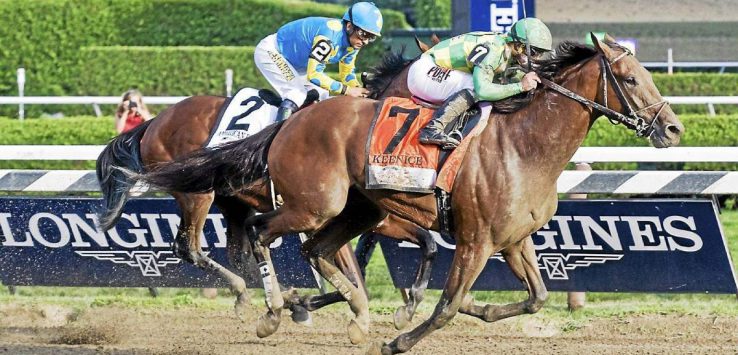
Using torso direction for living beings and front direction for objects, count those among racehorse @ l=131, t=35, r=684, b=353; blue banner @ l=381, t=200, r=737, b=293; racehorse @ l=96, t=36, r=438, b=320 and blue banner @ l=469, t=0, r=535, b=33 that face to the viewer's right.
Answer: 2

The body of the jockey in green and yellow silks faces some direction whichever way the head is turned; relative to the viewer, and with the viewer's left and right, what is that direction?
facing to the right of the viewer

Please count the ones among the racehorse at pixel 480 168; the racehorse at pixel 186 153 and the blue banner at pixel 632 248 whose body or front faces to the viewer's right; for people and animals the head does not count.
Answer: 2

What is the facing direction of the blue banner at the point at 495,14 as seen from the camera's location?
facing the viewer

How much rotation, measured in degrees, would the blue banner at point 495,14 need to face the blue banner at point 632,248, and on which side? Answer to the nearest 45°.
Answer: approximately 45° to its left

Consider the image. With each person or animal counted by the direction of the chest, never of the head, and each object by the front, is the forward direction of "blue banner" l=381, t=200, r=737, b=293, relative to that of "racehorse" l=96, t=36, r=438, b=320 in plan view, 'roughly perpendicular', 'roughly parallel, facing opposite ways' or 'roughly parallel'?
roughly perpendicular

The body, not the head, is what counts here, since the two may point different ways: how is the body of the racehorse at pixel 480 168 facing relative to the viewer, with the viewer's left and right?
facing to the right of the viewer

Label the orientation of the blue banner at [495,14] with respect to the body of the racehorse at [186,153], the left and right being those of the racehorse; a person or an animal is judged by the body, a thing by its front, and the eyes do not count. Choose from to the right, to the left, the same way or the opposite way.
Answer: to the right

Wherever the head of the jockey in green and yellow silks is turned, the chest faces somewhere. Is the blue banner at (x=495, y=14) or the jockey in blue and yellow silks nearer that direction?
the blue banner

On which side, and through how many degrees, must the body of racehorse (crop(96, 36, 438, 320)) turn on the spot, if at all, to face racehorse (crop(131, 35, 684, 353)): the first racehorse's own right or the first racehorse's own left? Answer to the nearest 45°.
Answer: approximately 45° to the first racehorse's own right

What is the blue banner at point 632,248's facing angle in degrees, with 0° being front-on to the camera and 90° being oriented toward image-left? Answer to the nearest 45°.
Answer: approximately 0°

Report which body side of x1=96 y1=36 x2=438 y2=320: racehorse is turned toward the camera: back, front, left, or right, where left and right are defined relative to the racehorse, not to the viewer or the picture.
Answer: right
